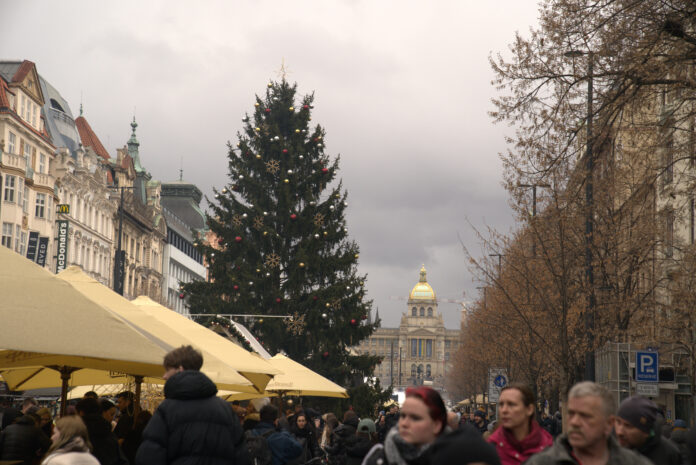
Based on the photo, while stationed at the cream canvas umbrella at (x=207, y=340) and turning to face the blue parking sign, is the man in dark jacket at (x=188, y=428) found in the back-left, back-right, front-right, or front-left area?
back-right

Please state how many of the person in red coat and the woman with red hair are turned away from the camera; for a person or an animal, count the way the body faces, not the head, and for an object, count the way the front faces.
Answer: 0

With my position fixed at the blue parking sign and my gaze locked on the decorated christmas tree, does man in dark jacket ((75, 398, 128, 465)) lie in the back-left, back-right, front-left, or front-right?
back-left

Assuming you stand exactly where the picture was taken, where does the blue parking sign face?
facing the viewer

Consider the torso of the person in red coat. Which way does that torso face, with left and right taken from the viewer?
facing the viewer and to the left of the viewer

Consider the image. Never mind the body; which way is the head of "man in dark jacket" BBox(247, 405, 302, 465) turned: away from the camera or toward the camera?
away from the camera

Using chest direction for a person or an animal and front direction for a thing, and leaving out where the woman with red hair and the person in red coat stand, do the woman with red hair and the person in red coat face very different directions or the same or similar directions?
same or similar directions

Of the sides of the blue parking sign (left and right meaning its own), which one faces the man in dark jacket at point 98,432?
front

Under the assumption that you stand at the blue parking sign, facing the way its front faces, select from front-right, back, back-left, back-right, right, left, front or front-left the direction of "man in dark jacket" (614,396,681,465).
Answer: front
